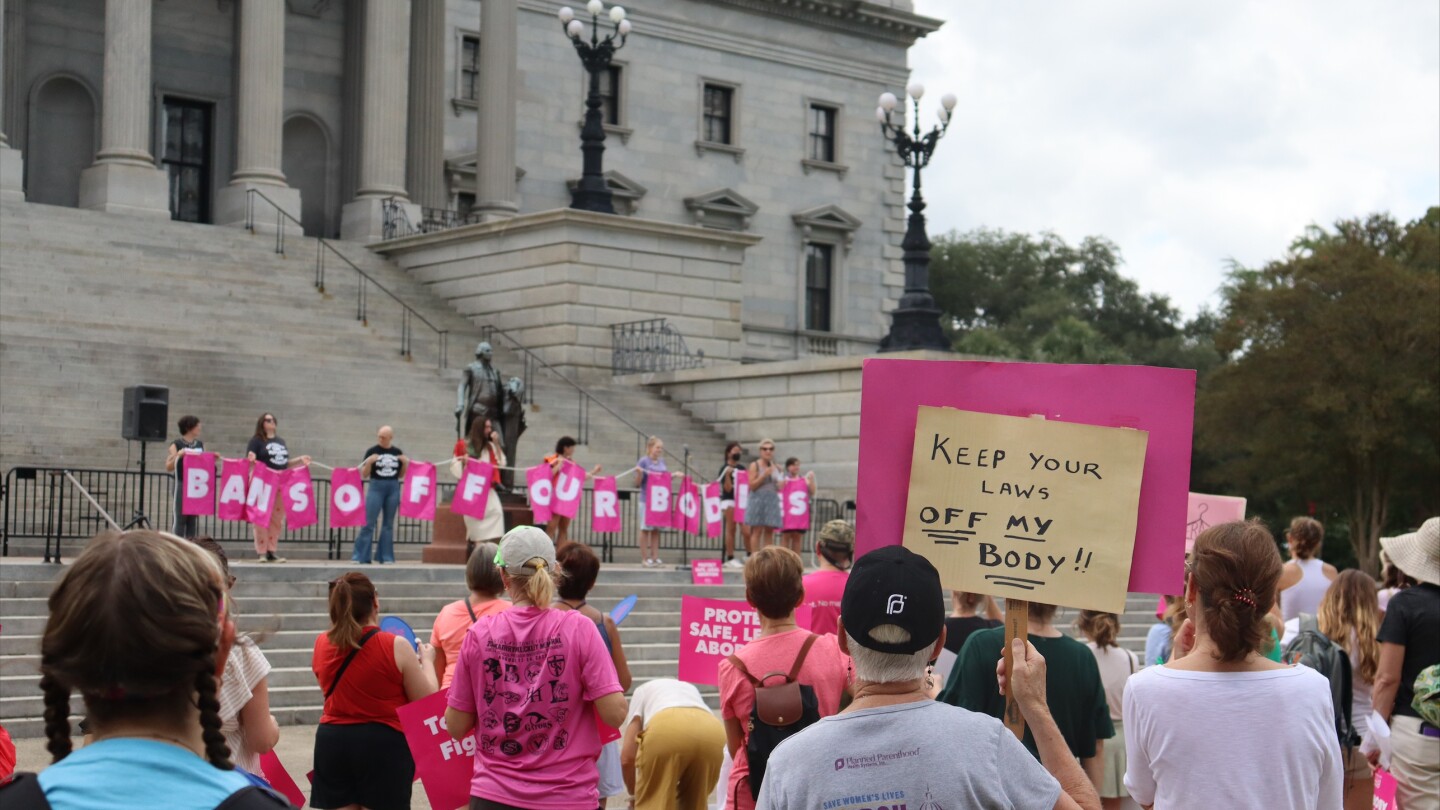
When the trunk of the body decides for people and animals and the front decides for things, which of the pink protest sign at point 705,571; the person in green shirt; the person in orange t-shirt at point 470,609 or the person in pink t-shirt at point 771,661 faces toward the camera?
the pink protest sign

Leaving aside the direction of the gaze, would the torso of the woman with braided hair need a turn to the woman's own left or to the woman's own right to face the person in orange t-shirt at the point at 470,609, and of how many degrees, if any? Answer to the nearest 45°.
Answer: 0° — they already face them

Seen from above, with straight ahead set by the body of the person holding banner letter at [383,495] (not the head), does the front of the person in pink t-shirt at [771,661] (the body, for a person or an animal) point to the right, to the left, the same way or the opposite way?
the opposite way

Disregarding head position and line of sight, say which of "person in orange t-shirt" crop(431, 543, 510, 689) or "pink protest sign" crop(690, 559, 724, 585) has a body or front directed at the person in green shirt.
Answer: the pink protest sign

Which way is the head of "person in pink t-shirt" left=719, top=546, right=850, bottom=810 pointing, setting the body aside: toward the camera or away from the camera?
away from the camera

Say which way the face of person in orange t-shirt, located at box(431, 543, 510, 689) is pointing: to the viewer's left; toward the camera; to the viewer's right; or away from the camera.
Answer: away from the camera

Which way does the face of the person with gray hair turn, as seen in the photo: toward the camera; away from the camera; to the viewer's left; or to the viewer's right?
away from the camera

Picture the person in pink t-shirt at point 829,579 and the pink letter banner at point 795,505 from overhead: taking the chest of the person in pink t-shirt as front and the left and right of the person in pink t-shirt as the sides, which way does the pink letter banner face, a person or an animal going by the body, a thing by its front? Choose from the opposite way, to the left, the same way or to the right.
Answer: the opposite way

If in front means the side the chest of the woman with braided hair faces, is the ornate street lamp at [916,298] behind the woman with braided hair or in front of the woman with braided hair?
in front

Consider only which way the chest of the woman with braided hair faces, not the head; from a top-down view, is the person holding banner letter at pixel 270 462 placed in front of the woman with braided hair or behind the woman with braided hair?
in front

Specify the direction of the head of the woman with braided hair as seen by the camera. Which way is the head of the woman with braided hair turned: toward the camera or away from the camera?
away from the camera

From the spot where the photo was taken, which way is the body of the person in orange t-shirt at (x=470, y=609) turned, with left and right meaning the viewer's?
facing away from the viewer

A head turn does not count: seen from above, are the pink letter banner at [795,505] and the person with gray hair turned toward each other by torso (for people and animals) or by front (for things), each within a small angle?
yes

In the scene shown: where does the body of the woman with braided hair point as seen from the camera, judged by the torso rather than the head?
away from the camera

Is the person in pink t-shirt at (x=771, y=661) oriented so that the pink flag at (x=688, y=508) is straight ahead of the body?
yes

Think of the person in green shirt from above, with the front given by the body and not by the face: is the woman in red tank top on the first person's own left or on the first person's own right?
on the first person's own left

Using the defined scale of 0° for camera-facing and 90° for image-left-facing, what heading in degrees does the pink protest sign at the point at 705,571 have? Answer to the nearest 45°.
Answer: approximately 0°
